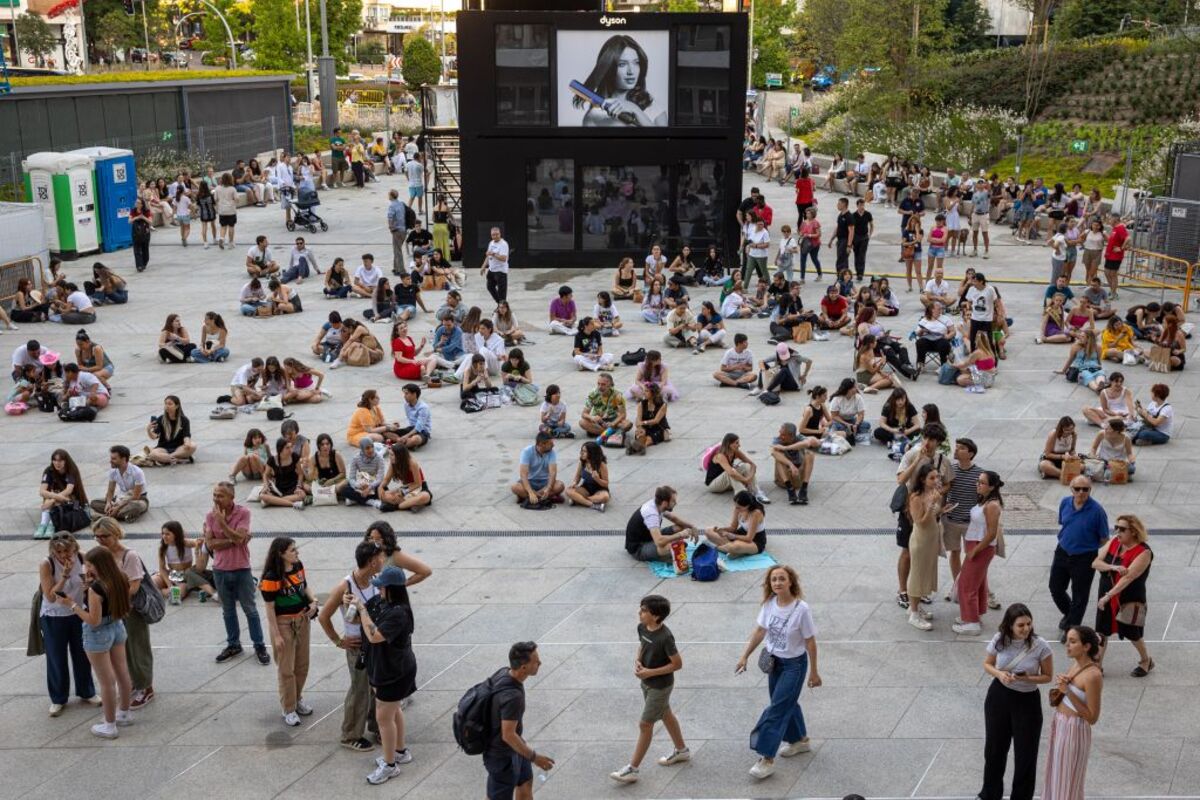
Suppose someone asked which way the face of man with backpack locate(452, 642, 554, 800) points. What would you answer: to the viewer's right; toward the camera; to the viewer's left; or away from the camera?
to the viewer's right

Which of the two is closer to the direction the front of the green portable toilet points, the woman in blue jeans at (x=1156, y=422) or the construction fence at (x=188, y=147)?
the woman in blue jeans

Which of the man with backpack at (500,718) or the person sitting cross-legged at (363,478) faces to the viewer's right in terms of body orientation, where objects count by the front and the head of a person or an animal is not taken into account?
the man with backpack

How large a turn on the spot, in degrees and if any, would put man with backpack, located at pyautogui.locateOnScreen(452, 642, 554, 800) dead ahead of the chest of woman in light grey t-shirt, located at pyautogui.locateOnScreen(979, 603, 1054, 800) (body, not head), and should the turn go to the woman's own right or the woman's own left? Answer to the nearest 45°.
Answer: approximately 45° to the woman's own right

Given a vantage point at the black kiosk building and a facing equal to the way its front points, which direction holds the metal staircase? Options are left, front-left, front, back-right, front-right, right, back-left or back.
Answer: back-right

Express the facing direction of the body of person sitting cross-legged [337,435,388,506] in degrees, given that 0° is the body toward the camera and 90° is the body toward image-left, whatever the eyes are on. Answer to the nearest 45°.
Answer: approximately 0°

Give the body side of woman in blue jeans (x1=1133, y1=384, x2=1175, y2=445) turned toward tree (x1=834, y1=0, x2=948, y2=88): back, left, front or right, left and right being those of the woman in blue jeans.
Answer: right

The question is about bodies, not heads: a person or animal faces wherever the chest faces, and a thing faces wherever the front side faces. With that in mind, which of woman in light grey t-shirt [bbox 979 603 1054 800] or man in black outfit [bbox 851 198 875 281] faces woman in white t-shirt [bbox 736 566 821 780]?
the man in black outfit
